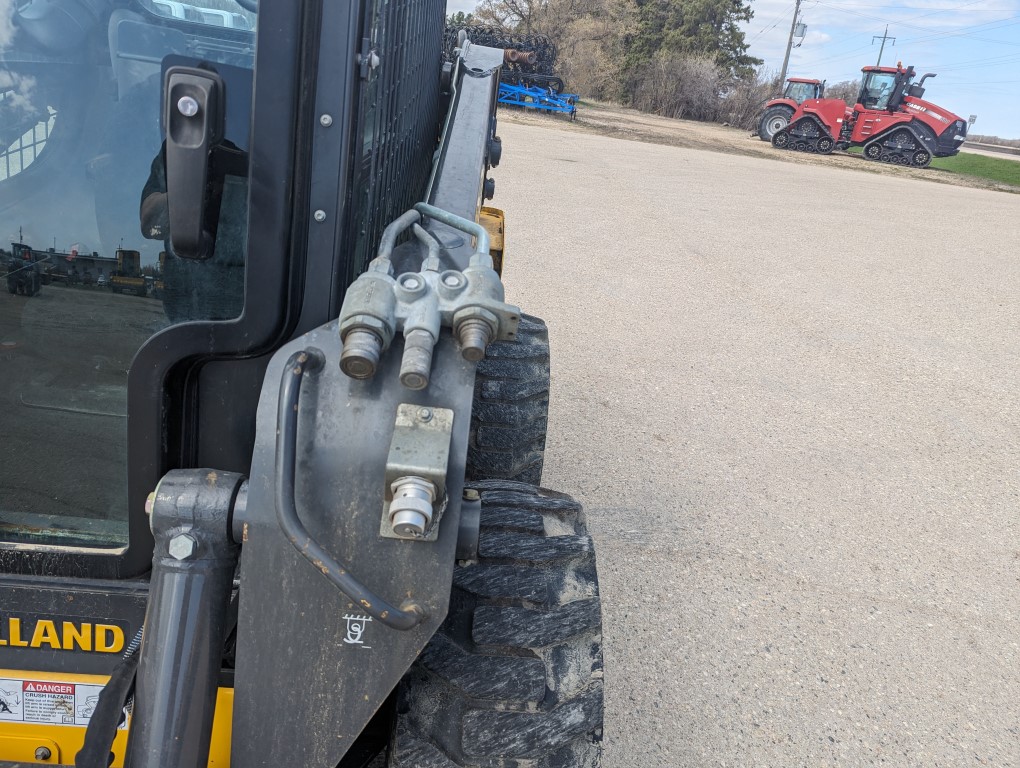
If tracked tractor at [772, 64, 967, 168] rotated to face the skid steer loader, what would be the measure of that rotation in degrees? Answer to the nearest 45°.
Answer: approximately 45° to its right

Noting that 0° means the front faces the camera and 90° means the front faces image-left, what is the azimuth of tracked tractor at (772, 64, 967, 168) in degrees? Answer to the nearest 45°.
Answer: approximately 315°

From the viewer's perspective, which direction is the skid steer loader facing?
toward the camera

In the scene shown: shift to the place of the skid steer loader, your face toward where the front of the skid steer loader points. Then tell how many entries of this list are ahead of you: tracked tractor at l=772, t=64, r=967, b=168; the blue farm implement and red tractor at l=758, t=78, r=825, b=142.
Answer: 0

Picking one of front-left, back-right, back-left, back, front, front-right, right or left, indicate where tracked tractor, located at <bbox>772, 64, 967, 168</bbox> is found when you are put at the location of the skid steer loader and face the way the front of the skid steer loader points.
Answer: back-left

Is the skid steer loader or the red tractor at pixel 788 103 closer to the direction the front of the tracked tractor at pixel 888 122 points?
the skid steer loader

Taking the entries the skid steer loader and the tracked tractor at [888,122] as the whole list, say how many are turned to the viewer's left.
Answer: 0

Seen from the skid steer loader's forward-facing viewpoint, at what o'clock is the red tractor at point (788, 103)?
The red tractor is roughly at 7 o'clock from the skid steer loader.
